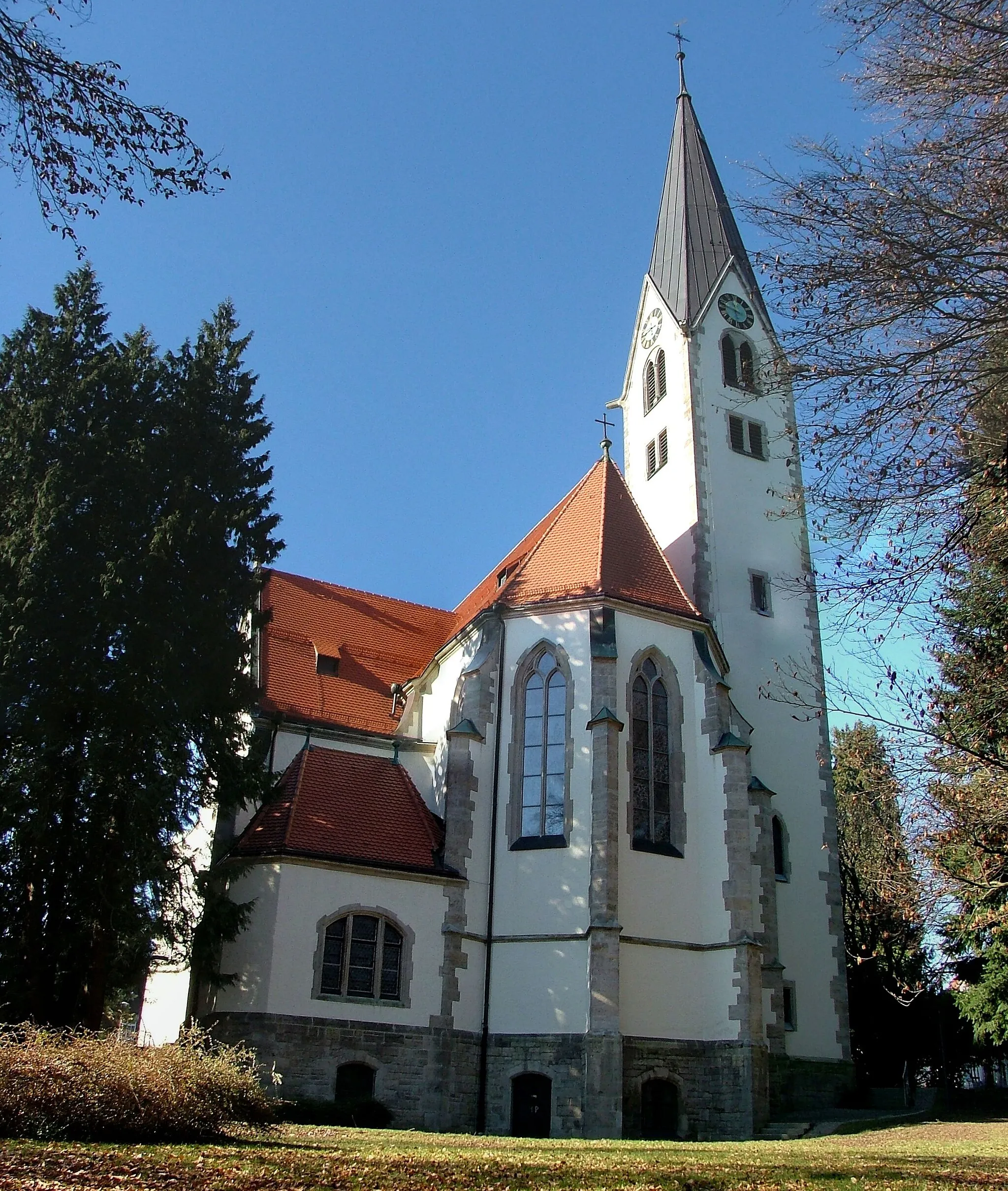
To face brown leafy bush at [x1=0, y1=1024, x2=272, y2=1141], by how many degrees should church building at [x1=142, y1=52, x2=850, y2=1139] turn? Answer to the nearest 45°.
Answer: approximately 90° to its left

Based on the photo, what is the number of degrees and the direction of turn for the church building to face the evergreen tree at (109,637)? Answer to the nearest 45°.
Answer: approximately 90° to its left

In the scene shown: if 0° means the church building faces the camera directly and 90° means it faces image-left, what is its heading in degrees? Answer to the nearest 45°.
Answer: approximately 135°

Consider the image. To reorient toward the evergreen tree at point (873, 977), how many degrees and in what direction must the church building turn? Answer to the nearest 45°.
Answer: approximately 90° to its right

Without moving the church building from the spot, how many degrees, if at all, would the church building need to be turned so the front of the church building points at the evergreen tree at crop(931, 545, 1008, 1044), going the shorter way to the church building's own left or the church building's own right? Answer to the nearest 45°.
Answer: approximately 180°
